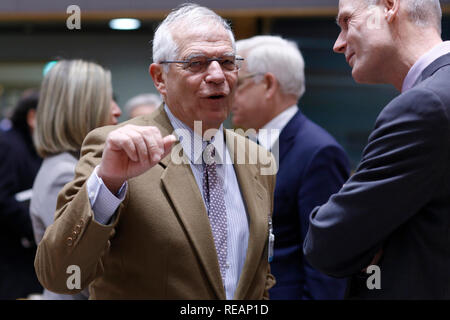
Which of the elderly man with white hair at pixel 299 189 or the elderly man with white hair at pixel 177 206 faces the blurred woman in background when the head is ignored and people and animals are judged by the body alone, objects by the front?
the elderly man with white hair at pixel 299 189

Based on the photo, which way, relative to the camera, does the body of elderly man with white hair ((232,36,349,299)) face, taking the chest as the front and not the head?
to the viewer's left

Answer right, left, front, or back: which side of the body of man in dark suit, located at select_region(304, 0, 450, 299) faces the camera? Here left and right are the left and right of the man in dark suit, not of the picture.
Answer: left

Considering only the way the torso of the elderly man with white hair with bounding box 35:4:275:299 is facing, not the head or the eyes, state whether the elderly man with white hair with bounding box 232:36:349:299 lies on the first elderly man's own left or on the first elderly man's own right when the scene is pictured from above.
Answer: on the first elderly man's own left

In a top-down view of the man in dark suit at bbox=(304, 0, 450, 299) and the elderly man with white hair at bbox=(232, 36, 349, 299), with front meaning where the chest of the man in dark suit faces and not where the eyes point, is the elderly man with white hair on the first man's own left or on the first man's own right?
on the first man's own right

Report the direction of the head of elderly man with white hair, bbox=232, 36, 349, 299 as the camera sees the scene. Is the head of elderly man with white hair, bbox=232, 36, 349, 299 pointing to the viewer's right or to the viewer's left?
to the viewer's left
